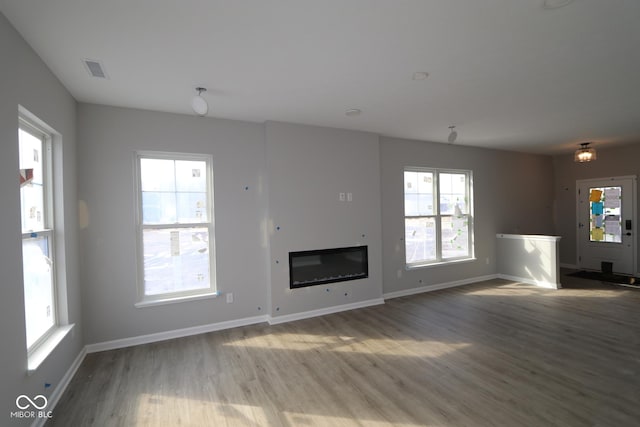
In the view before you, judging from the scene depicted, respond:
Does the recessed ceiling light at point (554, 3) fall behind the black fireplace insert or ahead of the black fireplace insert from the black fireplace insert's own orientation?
ahead

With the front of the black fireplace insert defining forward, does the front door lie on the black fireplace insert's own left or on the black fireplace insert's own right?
on the black fireplace insert's own left

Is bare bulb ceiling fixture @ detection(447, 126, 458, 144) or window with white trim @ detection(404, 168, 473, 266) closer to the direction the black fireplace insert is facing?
the bare bulb ceiling fixture

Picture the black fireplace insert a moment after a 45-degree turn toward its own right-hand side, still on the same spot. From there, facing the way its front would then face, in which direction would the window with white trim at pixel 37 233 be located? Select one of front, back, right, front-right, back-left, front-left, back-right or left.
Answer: front-right

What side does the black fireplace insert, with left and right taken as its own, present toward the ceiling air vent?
right

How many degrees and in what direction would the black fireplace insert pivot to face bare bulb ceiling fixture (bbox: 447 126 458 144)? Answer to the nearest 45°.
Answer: approximately 45° to its left

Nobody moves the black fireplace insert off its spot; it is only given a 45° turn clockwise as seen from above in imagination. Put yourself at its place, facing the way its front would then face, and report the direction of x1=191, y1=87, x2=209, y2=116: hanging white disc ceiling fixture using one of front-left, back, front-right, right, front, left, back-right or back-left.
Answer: front-right

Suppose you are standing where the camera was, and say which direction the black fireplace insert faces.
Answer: facing the viewer and to the right of the viewer
